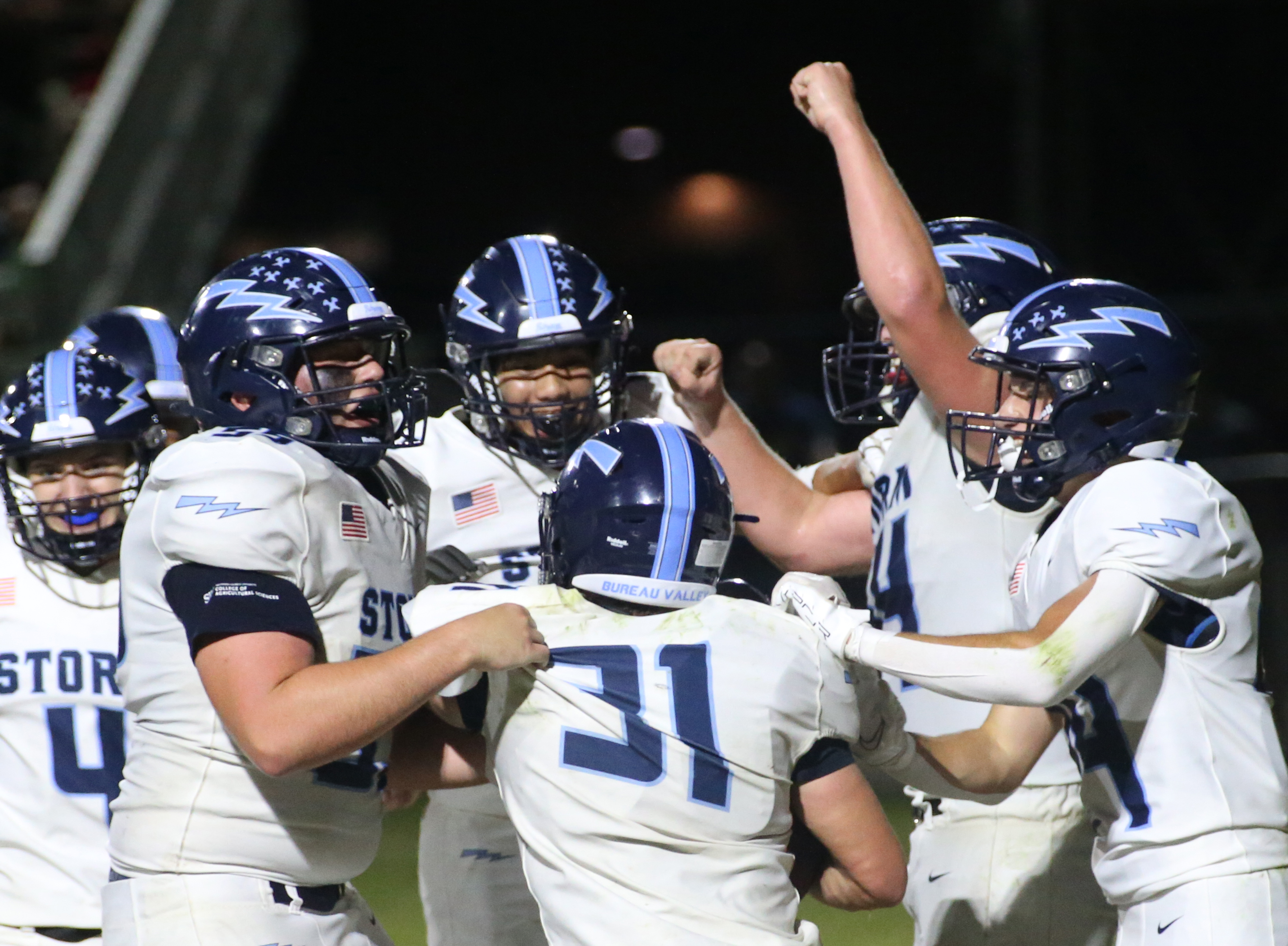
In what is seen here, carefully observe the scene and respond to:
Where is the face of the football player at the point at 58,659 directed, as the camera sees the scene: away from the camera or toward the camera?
toward the camera

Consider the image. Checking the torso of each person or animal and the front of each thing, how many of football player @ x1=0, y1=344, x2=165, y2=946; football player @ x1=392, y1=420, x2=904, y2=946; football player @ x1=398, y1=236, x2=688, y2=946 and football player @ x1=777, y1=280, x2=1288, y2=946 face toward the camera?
2

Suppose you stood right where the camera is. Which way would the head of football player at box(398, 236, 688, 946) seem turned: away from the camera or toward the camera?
toward the camera

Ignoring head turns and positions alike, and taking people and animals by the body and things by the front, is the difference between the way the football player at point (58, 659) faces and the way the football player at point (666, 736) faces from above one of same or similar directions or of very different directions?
very different directions

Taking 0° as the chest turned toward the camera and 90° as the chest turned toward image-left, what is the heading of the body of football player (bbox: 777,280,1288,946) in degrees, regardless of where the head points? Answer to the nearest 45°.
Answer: approximately 90°

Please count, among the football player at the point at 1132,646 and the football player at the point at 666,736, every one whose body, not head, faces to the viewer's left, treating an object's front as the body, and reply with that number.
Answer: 1

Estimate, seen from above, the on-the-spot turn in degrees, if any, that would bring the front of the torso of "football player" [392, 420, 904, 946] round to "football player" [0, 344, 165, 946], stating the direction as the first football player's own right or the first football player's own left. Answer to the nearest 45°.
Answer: approximately 45° to the first football player's own left

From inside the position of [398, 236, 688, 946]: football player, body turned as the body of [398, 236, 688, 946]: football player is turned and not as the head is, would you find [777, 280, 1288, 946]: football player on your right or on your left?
on your left

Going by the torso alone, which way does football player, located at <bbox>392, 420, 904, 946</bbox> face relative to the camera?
away from the camera

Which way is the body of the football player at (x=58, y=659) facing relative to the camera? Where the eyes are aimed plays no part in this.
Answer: toward the camera

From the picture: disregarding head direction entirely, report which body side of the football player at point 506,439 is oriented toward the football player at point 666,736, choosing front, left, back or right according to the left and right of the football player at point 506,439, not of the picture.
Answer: front

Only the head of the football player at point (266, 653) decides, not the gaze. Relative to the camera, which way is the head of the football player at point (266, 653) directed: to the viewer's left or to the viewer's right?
to the viewer's right

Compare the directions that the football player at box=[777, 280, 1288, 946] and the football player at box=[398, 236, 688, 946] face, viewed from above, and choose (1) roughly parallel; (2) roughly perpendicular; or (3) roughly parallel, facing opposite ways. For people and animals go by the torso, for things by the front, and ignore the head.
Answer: roughly perpendicular

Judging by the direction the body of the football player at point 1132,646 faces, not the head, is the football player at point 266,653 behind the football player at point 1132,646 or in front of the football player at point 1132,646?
in front

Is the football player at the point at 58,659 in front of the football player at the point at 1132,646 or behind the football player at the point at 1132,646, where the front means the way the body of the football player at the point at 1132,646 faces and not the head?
in front

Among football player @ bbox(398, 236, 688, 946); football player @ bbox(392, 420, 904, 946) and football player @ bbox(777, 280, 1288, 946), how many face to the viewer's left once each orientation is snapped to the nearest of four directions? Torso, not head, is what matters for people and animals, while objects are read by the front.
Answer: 1

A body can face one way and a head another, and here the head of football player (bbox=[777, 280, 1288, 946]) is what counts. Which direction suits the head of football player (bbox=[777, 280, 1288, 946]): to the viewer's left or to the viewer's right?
to the viewer's left

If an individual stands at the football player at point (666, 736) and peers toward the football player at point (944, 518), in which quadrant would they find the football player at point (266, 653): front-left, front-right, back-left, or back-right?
back-left

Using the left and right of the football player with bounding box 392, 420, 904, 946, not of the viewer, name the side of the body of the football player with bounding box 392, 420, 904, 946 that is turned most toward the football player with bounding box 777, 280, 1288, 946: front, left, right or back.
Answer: right

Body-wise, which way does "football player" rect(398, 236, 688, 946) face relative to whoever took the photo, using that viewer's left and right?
facing the viewer

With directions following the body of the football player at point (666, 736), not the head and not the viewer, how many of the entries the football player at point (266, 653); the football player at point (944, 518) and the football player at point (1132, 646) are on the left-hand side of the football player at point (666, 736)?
1

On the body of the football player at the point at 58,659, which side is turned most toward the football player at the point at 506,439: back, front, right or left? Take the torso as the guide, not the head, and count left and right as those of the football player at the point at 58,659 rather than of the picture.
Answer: left
